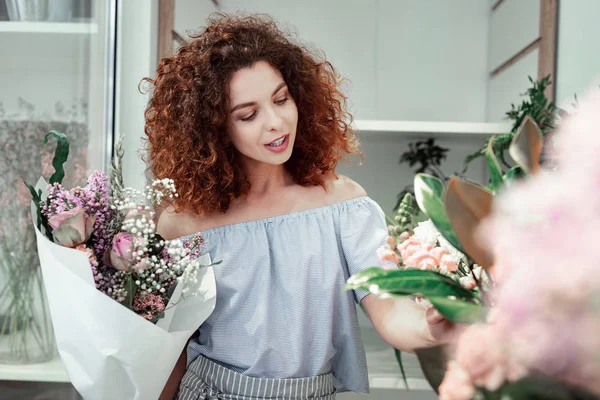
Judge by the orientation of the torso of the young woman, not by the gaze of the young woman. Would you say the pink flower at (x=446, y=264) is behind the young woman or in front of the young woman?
in front

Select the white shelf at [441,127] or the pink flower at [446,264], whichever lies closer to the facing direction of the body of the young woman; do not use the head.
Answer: the pink flower

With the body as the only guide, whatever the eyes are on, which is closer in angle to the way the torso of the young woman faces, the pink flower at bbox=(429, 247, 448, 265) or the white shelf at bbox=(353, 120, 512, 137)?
the pink flower

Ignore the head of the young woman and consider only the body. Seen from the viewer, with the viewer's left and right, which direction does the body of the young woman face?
facing the viewer

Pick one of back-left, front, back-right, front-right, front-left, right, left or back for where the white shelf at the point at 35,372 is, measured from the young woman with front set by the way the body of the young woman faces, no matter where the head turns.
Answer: right
